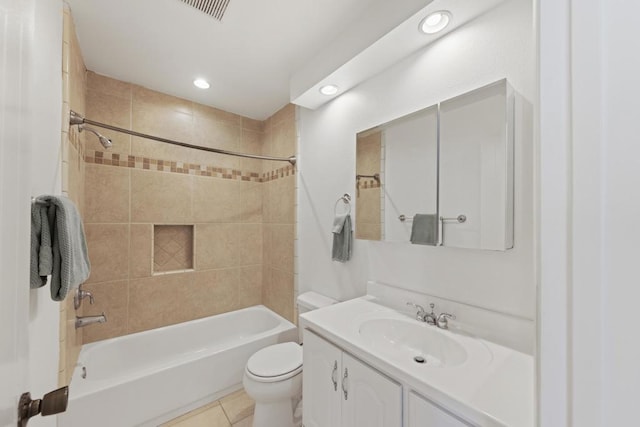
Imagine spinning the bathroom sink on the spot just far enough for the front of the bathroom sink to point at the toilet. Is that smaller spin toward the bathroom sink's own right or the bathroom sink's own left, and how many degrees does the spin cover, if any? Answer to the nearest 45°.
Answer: approximately 45° to the bathroom sink's own right

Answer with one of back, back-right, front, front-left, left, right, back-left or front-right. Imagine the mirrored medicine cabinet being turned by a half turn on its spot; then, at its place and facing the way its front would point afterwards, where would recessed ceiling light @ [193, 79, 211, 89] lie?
back-left

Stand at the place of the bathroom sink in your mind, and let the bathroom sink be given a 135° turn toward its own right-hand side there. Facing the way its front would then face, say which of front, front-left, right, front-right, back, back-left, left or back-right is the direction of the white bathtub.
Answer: left

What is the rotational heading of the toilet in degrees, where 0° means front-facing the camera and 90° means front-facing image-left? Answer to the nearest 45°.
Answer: approximately 45°

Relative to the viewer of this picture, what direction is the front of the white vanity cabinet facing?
facing the viewer and to the left of the viewer

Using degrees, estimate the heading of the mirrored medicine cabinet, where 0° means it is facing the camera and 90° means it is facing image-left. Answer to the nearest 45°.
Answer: approximately 45°

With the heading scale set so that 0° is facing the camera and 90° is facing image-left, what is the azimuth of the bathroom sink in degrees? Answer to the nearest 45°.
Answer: approximately 45°

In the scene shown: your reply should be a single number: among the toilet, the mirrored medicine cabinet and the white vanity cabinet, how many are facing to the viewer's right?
0
